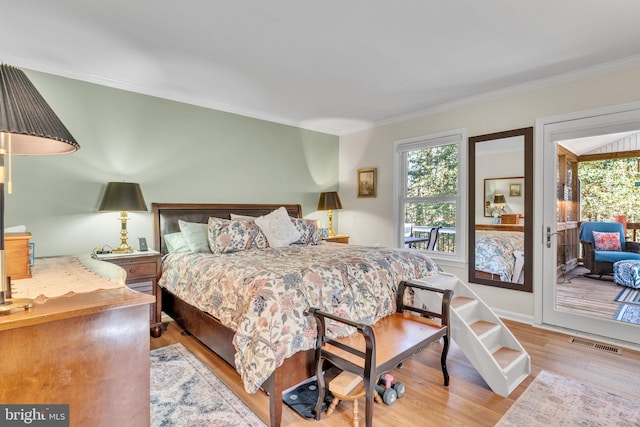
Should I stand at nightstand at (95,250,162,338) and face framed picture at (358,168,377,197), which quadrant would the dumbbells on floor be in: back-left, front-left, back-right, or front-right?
front-right

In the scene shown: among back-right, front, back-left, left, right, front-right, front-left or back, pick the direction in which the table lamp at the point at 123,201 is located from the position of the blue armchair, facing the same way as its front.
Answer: right

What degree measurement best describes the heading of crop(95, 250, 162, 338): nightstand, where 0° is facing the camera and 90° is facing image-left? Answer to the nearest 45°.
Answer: approximately 315°

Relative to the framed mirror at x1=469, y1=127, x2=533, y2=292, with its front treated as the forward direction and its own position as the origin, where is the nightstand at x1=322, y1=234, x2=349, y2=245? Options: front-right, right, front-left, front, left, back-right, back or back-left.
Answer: front-right

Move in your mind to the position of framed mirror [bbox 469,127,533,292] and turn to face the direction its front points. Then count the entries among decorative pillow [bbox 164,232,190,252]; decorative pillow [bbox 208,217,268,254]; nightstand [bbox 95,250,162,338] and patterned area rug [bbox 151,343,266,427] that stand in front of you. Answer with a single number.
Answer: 4

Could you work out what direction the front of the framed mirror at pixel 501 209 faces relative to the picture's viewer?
facing the viewer and to the left of the viewer

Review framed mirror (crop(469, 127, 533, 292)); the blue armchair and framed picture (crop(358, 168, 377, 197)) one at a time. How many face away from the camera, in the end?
0

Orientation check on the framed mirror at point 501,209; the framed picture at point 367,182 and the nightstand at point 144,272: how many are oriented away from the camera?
0

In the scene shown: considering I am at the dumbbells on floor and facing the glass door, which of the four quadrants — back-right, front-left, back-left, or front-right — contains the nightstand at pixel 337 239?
front-left

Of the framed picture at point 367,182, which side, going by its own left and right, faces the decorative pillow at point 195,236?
front

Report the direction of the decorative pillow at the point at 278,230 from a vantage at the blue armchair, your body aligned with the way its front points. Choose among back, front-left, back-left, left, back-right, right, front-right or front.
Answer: right

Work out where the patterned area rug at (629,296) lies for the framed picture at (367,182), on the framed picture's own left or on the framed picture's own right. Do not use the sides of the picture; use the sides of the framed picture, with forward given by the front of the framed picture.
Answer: on the framed picture's own left
